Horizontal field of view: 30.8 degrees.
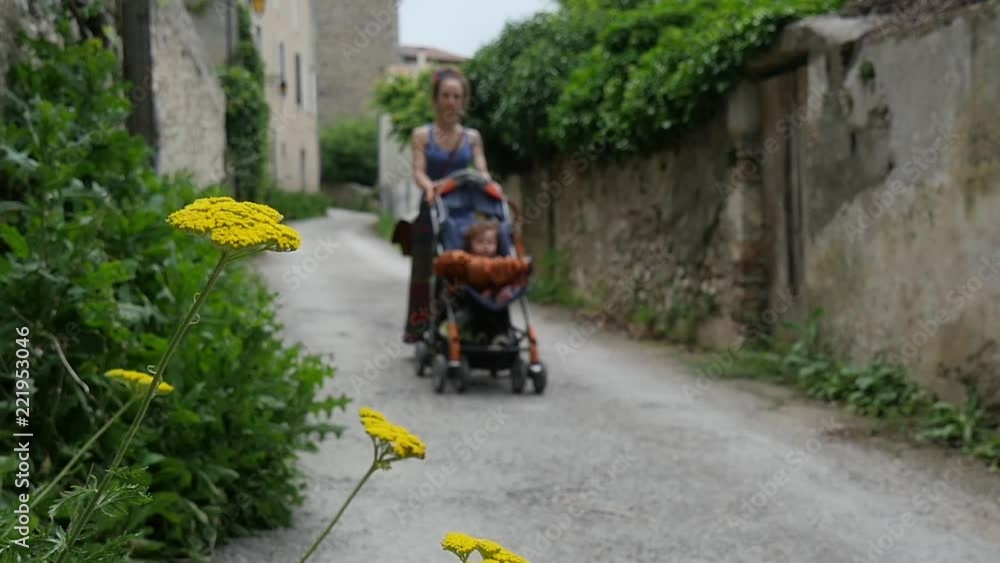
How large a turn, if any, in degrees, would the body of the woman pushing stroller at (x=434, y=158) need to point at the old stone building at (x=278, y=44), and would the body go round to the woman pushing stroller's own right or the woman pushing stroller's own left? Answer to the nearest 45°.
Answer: approximately 180°

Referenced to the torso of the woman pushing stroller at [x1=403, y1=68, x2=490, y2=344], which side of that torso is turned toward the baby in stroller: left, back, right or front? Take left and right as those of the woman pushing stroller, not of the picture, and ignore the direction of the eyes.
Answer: front

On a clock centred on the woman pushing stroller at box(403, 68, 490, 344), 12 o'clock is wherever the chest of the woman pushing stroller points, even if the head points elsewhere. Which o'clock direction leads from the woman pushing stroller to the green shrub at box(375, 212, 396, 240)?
The green shrub is roughly at 6 o'clock from the woman pushing stroller.

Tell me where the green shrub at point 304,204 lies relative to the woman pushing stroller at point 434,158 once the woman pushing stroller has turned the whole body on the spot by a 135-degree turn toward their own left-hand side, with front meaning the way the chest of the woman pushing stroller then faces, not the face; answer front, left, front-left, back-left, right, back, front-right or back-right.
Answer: front-left

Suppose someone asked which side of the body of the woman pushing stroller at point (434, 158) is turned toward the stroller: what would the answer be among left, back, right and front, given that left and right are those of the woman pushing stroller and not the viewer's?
front

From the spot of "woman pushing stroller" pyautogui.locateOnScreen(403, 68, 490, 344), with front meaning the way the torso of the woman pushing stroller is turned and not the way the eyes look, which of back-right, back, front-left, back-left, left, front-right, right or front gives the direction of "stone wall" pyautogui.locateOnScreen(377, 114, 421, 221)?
back

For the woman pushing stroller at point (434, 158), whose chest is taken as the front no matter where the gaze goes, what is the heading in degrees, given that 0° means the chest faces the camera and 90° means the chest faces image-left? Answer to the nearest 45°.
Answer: approximately 0°

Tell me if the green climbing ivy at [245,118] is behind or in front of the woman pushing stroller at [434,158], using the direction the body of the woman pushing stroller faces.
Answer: behind

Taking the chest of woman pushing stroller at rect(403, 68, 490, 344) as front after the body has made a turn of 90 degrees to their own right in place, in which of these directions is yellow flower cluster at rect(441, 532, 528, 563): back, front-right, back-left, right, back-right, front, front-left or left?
left

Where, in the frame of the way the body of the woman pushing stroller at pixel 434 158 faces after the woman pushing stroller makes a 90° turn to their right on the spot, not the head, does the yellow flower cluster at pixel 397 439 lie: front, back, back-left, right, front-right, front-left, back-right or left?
left

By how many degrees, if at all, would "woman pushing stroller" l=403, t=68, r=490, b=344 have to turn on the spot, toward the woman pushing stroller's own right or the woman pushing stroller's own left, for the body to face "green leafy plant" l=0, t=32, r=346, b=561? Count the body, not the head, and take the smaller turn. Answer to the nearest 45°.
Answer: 0° — they already face it

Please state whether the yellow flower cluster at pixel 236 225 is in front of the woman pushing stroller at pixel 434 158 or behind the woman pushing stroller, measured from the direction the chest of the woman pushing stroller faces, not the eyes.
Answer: in front

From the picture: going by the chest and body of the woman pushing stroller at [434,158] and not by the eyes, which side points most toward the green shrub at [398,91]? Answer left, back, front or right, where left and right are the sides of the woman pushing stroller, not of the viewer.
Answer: back
